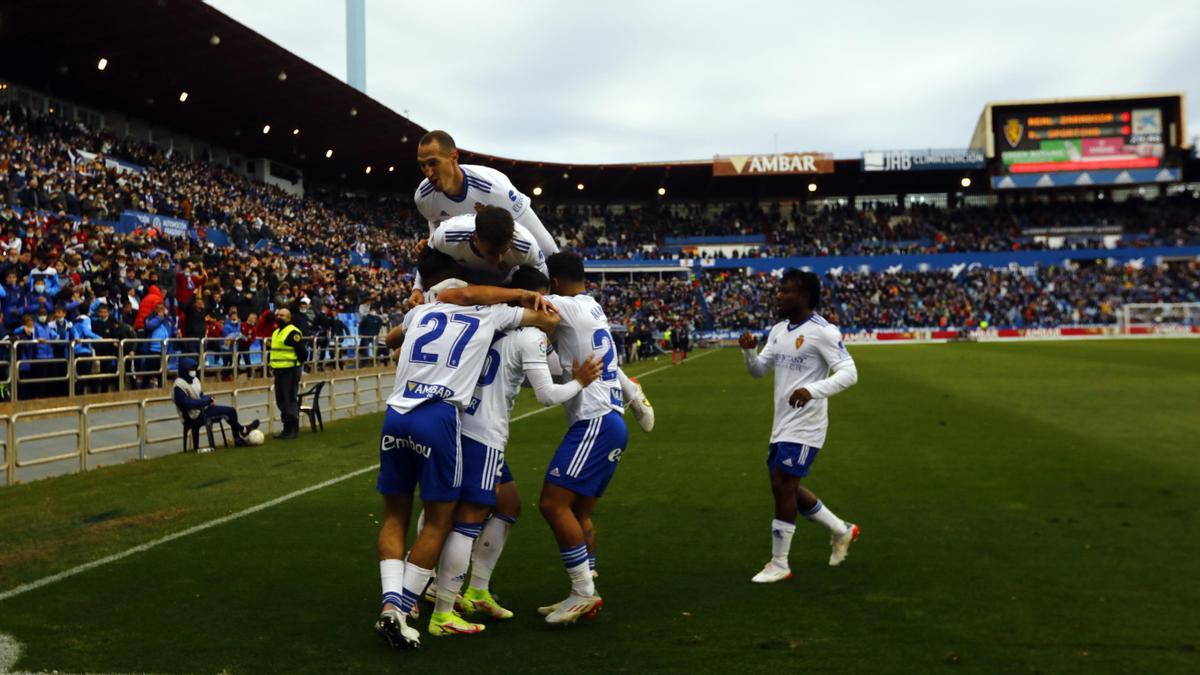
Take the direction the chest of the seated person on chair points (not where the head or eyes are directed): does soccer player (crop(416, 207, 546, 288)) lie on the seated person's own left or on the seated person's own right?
on the seated person's own right

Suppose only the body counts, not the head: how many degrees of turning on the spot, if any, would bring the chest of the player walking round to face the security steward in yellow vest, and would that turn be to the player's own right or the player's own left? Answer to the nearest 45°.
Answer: approximately 90° to the player's own right

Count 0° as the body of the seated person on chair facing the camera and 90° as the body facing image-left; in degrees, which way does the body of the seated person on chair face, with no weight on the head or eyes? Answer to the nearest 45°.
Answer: approximately 270°

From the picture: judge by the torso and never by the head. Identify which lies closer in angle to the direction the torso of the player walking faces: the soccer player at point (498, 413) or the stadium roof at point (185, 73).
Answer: the soccer player

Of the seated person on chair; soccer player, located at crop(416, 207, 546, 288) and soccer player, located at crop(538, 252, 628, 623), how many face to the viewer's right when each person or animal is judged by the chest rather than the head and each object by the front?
1

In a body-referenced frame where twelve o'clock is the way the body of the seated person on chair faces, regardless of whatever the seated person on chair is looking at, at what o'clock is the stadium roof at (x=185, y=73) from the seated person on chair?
The stadium roof is roughly at 9 o'clock from the seated person on chair.

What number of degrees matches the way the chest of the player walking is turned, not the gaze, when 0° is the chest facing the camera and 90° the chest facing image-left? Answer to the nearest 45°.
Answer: approximately 45°

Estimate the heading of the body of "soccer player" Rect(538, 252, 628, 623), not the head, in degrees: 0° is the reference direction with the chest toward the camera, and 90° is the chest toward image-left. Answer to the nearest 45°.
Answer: approximately 135°

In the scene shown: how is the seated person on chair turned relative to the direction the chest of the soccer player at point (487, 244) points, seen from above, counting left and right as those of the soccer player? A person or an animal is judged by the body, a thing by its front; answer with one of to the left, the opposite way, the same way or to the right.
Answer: to the left

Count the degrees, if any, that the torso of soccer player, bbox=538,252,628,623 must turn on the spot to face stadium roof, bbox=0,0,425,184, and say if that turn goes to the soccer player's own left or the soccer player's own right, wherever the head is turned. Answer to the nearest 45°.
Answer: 0° — they already face it

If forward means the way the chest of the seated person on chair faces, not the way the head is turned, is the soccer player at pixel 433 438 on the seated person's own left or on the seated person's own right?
on the seated person's own right

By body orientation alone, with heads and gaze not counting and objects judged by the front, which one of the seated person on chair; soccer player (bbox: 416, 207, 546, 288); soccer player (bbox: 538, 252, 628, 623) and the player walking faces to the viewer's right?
the seated person on chair

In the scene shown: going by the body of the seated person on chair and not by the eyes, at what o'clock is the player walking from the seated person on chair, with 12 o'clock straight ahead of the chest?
The player walking is roughly at 2 o'clock from the seated person on chair.
